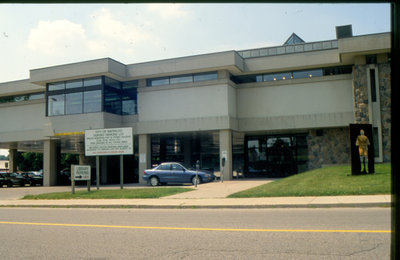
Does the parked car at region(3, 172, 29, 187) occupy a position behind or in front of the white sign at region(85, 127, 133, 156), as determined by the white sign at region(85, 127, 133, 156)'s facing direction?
behind

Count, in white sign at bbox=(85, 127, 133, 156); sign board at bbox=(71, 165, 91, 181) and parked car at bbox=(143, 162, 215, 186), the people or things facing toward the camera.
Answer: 2

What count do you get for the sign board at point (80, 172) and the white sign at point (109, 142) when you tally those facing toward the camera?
2
